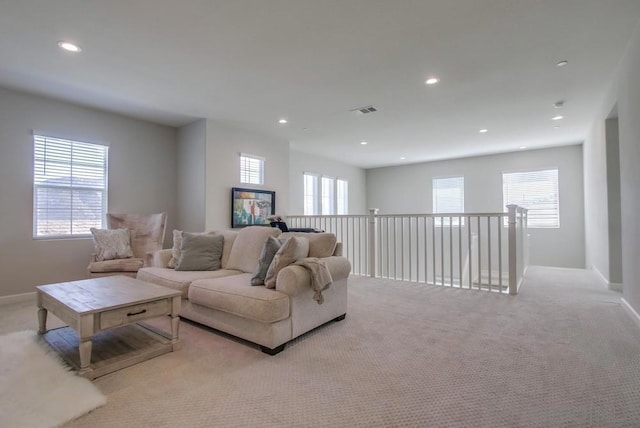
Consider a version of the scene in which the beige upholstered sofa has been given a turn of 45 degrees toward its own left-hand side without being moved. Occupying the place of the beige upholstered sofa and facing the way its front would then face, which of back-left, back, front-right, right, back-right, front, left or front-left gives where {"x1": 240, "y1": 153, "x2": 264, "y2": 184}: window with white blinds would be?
back

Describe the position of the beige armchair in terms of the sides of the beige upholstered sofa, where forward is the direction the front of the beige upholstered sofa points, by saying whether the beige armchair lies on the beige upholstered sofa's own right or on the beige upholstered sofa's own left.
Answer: on the beige upholstered sofa's own right

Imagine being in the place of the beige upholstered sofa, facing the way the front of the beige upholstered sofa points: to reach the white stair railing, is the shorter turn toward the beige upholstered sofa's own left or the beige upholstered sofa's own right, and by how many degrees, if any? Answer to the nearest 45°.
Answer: approximately 180°

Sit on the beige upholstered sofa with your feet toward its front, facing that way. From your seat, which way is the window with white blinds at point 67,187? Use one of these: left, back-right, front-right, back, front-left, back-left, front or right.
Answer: right

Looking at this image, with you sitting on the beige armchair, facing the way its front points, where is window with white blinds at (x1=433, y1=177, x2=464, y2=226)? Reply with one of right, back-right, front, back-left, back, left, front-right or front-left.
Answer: back-left

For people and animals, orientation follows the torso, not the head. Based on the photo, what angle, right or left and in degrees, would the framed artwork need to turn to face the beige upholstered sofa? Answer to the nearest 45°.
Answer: approximately 45° to its right

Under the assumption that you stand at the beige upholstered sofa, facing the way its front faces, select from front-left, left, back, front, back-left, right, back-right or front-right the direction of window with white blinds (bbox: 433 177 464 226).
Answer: back

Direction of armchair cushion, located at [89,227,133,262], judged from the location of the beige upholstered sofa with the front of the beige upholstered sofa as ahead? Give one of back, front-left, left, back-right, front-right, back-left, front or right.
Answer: right

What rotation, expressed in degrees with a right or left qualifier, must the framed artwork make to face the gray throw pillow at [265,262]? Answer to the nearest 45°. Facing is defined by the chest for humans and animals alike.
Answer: approximately 45° to its right
